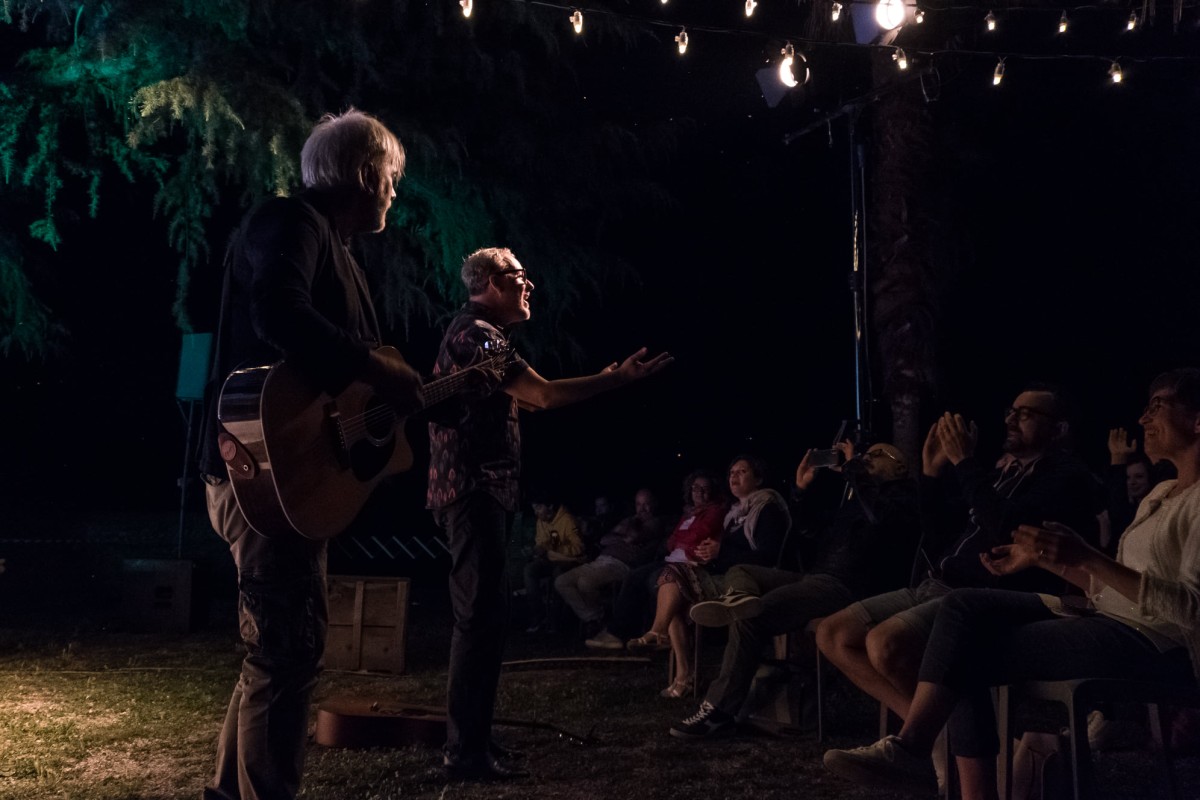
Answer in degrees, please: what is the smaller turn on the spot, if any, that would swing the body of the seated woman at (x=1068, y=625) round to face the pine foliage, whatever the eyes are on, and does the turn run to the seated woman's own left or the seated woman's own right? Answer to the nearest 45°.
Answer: approximately 45° to the seated woman's own right

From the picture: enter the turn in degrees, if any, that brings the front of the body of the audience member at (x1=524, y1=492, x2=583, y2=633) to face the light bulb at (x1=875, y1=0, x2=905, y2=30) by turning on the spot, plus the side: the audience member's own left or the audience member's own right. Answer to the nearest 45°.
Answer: approximately 90° to the audience member's own left

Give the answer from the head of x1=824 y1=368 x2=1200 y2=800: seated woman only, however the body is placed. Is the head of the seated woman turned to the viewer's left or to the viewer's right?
to the viewer's left

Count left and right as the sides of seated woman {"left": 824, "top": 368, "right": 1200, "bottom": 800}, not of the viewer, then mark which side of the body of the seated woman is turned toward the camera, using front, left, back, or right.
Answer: left

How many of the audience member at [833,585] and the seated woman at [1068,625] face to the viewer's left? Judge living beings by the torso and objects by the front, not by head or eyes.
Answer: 2

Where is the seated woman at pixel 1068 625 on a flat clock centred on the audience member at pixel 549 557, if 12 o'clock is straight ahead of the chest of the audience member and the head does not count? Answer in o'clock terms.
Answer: The seated woman is roughly at 10 o'clock from the audience member.

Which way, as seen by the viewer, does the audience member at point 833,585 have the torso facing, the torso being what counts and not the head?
to the viewer's left

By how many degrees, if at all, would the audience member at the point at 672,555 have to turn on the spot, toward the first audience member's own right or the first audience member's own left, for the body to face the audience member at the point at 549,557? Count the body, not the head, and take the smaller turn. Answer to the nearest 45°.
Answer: approximately 90° to the first audience member's own right

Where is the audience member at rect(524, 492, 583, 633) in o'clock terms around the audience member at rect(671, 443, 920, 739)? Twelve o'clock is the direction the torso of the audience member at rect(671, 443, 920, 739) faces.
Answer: the audience member at rect(524, 492, 583, 633) is roughly at 2 o'clock from the audience member at rect(671, 443, 920, 739).
